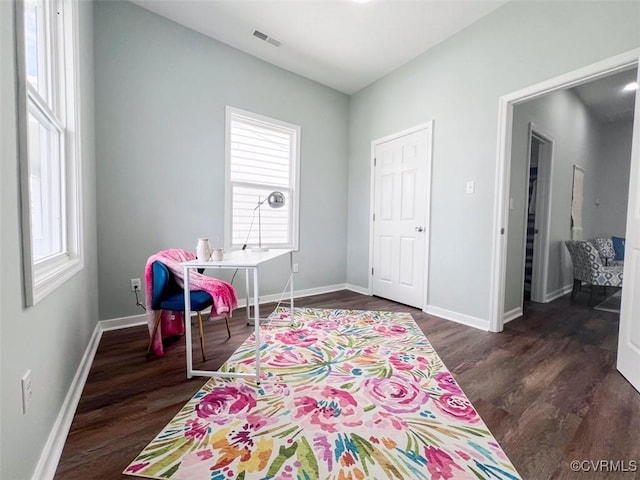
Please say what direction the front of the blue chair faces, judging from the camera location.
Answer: facing the viewer and to the right of the viewer

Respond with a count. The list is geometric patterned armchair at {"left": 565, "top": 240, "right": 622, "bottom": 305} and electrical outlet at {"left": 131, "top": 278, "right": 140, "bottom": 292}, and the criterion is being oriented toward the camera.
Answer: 1

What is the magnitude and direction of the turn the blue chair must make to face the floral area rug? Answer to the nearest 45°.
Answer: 0° — it already faces it

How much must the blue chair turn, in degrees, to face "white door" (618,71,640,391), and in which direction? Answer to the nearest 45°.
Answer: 0° — it already faces it

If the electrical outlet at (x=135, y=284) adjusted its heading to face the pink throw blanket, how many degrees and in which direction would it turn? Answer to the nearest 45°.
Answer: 0° — it already faces it

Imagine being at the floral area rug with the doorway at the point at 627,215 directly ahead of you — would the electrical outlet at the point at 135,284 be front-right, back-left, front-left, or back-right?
back-left
